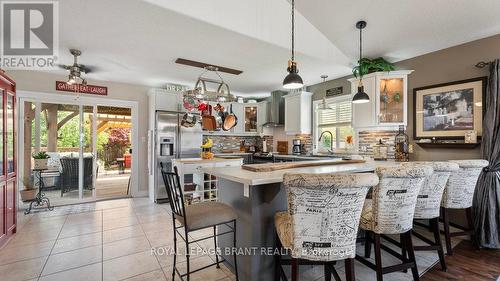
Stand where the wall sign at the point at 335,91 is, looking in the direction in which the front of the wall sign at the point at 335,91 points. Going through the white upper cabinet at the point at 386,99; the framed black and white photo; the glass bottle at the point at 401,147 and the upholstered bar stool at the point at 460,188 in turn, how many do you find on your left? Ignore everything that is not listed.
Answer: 4

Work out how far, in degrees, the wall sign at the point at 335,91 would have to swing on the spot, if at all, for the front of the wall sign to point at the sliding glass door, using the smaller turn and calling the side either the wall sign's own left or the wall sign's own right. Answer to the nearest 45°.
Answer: approximately 45° to the wall sign's own right

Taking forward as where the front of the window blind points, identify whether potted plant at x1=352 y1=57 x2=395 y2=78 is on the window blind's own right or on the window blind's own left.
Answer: on the window blind's own left

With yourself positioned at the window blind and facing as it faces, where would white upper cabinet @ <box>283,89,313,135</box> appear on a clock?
The white upper cabinet is roughly at 2 o'clock from the window blind.

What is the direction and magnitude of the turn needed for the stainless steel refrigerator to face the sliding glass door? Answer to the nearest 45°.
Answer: approximately 90° to its right

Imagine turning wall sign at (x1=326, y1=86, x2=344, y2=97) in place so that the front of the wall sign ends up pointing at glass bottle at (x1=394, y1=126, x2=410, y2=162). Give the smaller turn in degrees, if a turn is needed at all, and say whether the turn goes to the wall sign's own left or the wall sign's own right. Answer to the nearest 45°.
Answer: approximately 90° to the wall sign's own left

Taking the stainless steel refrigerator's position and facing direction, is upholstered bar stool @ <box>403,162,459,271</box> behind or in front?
in front

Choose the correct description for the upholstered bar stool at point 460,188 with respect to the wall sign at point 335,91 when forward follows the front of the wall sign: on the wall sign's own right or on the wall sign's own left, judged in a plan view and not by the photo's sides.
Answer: on the wall sign's own left

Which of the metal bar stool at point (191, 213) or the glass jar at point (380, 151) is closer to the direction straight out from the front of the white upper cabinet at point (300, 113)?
the metal bar stool

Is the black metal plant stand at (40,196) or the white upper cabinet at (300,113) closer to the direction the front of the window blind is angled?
the black metal plant stand

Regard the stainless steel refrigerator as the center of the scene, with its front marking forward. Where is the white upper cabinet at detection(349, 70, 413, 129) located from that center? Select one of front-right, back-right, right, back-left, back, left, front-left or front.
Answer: front-left

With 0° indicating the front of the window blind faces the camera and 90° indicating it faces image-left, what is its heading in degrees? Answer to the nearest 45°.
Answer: approximately 45°
